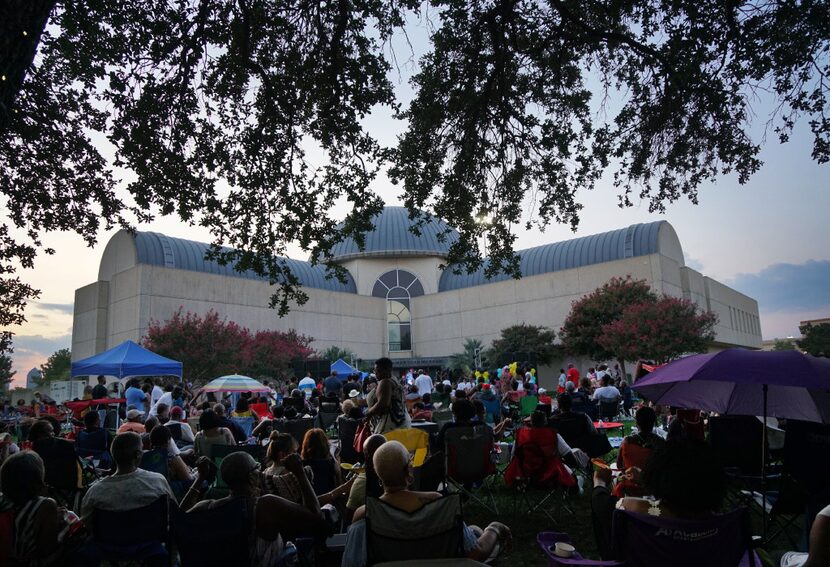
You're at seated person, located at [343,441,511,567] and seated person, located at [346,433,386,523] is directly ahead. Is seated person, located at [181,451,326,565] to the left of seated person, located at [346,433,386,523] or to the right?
left

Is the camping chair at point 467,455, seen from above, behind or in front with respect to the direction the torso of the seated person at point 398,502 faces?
in front

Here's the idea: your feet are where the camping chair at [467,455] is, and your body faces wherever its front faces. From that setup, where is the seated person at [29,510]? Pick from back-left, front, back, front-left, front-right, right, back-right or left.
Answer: back-left

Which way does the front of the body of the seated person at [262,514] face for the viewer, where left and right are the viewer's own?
facing away from the viewer

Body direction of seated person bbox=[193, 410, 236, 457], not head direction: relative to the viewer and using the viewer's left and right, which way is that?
facing away from the viewer

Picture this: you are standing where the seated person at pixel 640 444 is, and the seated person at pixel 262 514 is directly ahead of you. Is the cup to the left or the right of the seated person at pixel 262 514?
left

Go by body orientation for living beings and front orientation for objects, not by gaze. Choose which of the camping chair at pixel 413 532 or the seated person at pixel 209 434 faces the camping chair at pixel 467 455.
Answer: the camping chair at pixel 413 532

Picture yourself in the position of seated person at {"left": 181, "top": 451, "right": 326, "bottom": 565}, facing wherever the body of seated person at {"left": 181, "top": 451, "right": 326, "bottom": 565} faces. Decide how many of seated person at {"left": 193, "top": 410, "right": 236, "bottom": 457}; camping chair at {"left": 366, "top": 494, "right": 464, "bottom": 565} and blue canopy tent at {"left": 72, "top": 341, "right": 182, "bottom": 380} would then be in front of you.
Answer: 2

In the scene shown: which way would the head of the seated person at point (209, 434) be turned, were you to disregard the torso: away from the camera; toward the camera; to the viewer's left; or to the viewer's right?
away from the camera

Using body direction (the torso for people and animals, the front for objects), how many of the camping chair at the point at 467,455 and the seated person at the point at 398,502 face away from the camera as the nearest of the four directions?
2

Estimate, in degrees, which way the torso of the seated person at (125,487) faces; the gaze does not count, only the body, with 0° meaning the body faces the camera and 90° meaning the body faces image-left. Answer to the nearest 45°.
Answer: approximately 180°

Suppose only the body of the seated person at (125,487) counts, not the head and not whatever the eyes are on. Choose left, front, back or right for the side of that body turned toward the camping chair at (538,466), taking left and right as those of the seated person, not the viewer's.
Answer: right

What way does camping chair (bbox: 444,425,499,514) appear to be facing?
away from the camera

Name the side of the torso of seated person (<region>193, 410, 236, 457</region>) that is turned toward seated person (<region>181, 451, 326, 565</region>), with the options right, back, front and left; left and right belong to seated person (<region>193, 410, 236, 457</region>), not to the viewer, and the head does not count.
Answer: back

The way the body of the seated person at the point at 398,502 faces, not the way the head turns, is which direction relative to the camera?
away from the camera
